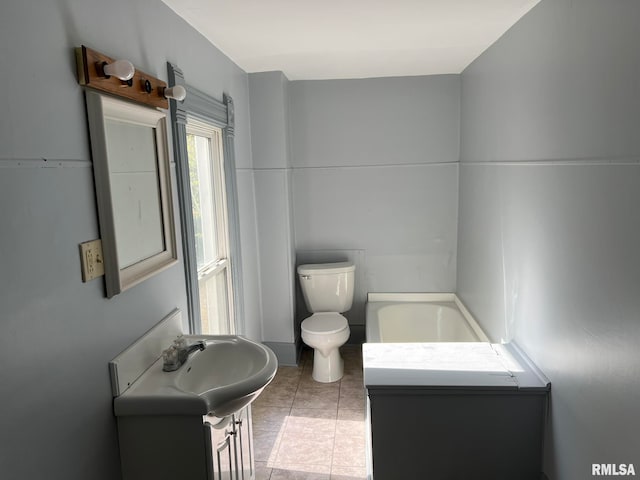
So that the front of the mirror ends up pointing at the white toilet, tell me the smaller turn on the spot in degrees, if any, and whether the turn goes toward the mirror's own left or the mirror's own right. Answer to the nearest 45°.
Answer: approximately 90° to the mirror's own left

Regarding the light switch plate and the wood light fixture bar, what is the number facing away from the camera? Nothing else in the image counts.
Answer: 0

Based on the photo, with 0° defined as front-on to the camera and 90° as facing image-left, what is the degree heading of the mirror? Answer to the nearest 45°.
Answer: approximately 315°

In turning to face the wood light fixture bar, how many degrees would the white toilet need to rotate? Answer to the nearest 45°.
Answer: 0° — it already faces it

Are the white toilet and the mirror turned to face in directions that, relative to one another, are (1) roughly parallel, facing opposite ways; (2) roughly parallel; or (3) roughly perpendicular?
roughly perpendicular

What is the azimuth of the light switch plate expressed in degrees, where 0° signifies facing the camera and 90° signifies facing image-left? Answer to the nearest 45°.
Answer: approximately 315°

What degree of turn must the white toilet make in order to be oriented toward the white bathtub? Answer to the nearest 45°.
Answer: approximately 90° to its left

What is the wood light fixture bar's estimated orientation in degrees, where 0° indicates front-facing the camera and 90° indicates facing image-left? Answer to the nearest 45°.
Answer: approximately 315°

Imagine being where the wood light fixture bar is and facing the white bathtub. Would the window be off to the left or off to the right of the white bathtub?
left

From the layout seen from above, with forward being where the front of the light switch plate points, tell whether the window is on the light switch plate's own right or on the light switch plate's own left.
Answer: on the light switch plate's own left

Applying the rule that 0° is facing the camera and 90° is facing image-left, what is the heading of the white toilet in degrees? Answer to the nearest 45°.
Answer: approximately 0°

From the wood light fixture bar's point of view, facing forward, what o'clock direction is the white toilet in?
The white toilet is roughly at 9 o'clock from the wood light fixture bar.
